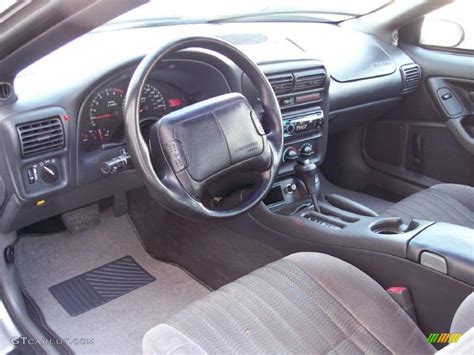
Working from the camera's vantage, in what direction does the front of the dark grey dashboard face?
facing the viewer and to the right of the viewer

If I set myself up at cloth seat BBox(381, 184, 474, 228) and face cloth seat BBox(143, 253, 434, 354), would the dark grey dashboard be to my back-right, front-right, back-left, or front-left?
front-right

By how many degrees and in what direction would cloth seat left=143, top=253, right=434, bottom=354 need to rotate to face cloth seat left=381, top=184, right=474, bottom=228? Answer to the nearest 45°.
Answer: approximately 90° to its right

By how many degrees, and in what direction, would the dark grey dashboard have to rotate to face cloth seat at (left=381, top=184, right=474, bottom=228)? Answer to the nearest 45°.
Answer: approximately 45° to its left

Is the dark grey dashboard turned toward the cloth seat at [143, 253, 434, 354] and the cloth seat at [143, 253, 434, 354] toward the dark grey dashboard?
yes

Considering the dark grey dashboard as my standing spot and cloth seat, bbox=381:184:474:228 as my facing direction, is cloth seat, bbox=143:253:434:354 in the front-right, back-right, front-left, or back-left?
front-right

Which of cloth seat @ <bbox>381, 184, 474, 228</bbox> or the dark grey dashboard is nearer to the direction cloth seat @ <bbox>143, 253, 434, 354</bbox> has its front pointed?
the dark grey dashboard

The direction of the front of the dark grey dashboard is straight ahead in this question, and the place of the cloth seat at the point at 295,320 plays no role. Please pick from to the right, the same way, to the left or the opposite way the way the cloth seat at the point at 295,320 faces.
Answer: the opposite way

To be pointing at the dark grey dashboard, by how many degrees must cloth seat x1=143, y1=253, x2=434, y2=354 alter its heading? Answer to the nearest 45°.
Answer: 0° — it already faces it

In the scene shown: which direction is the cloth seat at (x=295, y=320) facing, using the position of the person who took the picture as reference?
facing away from the viewer and to the left of the viewer
